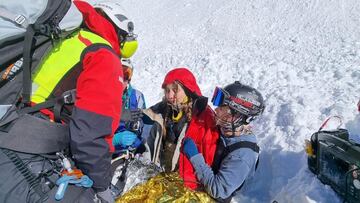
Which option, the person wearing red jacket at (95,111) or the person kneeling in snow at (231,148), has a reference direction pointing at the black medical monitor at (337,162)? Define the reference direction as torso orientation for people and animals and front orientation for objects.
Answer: the person wearing red jacket

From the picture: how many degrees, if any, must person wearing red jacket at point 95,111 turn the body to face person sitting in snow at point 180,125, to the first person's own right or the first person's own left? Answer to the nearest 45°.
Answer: approximately 45° to the first person's own left

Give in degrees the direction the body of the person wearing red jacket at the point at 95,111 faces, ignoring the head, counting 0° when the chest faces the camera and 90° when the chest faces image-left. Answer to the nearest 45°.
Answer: approximately 270°

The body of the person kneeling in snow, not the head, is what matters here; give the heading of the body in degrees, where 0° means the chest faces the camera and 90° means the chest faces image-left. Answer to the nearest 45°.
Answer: approximately 90°

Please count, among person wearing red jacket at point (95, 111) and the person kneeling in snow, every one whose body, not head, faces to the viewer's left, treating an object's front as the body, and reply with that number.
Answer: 1

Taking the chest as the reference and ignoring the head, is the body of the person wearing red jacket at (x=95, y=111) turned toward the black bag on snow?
yes

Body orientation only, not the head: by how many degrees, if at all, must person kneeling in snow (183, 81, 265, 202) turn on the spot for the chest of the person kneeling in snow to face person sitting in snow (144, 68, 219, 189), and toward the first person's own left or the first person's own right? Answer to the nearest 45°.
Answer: approximately 45° to the first person's own right

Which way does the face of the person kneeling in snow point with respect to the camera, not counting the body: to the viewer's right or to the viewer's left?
to the viewer's left

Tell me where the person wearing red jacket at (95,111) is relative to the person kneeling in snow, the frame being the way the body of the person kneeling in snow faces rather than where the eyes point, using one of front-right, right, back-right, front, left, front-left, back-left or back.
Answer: front-left

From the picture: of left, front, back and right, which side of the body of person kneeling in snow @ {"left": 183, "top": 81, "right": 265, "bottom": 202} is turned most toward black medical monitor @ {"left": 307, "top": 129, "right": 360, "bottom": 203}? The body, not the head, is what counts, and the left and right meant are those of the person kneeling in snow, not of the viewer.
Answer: back

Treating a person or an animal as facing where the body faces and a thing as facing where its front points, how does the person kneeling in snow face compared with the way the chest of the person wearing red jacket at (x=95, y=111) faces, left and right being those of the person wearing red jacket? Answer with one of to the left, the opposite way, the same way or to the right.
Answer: the opposite way

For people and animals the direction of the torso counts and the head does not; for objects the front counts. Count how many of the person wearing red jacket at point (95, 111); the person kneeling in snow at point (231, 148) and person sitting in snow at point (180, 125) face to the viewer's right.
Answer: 1
